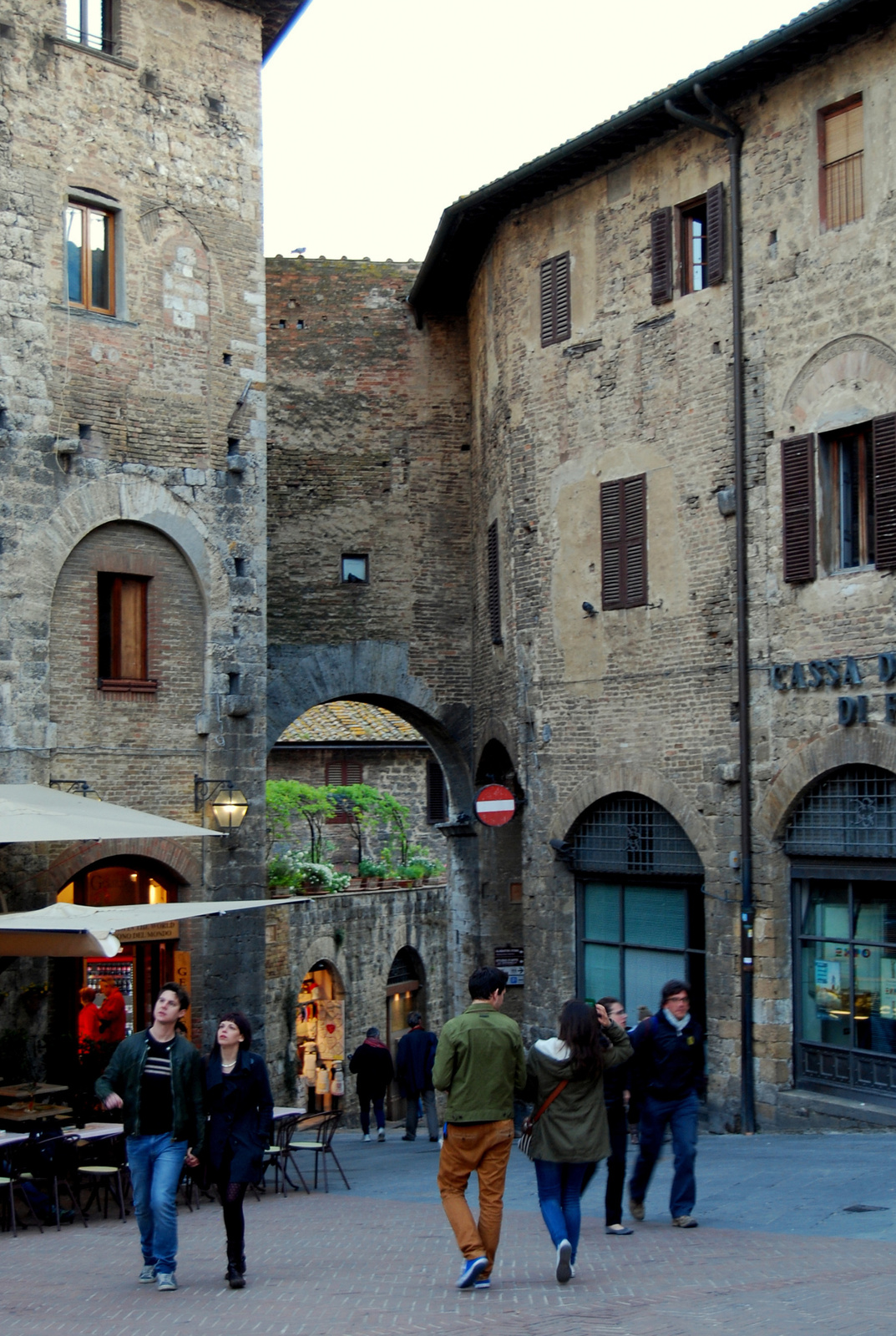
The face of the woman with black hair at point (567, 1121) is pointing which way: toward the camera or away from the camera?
away from the camera

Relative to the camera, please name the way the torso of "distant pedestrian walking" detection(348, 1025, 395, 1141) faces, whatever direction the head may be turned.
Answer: away from the camera

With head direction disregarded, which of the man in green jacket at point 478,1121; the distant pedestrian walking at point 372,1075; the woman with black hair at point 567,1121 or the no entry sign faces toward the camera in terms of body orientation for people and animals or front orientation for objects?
the no entry sign

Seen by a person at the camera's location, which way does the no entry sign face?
facing the viewer

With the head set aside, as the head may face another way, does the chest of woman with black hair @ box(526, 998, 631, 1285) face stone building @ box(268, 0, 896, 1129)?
yes

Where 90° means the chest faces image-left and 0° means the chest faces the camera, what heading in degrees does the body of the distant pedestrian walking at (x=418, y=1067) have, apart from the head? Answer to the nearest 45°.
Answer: approximately 180°

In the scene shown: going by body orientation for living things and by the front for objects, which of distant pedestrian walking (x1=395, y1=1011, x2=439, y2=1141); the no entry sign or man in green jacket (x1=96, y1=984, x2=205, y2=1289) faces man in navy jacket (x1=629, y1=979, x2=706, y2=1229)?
the no entry sign

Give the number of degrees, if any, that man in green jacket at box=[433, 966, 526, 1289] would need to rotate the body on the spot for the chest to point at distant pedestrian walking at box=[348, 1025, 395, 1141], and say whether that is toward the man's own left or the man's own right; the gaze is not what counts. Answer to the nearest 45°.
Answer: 0° — they already face them

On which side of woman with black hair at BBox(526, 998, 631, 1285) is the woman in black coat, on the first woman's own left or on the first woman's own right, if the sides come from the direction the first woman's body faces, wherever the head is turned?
on the first woman's own left

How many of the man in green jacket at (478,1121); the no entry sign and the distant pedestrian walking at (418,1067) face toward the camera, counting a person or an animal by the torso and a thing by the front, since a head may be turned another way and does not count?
1

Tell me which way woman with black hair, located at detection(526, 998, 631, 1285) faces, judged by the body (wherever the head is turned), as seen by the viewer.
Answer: away from the camera

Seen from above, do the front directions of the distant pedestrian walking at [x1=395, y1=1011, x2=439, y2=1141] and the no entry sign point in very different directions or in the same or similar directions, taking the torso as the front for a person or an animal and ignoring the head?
very different directions

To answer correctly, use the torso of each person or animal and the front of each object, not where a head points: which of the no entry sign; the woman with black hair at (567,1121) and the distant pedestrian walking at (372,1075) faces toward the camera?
the no entry sign

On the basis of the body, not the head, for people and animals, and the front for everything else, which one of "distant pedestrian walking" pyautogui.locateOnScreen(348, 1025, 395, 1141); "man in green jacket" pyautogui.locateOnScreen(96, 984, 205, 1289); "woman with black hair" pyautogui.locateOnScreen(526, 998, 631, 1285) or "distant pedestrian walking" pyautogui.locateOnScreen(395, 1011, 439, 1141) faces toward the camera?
the man in green jacket

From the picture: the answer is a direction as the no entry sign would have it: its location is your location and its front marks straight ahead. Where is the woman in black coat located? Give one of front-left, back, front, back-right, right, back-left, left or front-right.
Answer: front

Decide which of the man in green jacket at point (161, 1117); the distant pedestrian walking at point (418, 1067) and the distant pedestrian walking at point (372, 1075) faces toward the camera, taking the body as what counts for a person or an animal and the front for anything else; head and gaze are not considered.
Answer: the man in green jacket

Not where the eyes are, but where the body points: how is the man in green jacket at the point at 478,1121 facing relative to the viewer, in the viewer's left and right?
facing away from the viewer
